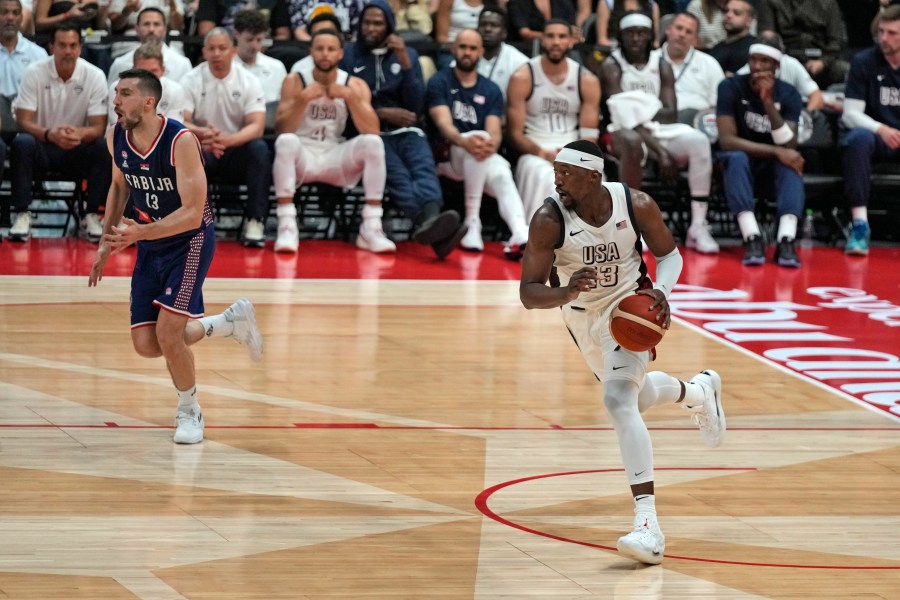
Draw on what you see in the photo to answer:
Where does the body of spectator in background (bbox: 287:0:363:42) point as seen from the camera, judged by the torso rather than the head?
toward the camera

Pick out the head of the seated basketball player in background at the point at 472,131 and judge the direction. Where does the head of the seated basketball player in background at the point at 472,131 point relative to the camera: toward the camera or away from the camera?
toward the camera

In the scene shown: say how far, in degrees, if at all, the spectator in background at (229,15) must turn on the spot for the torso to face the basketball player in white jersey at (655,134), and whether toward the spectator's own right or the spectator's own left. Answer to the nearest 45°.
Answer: approximately 90° to the spectator's own left

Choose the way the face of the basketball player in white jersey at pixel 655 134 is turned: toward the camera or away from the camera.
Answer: toward the camera

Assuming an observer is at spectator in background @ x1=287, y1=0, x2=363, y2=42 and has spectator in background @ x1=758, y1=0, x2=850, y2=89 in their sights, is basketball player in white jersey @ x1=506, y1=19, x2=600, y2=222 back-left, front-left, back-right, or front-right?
front-right

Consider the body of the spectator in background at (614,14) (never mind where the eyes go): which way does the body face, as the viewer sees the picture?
toward the camera

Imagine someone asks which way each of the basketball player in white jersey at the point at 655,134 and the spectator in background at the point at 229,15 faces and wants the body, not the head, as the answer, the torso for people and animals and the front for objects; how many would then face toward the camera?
2

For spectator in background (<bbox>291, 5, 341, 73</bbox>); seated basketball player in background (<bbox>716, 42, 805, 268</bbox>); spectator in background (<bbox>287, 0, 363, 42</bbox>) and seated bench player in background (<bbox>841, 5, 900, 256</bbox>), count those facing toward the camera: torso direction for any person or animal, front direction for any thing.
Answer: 4

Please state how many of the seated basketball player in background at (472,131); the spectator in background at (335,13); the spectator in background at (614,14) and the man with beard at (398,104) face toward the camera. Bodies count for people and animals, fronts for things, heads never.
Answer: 4

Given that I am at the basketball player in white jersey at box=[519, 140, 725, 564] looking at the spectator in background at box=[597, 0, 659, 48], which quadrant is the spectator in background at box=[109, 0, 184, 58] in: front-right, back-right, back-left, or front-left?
front-left

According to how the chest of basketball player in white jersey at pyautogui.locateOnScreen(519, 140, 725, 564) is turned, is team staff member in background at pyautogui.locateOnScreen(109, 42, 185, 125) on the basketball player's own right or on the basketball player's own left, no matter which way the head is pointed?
on the basketball player's own right

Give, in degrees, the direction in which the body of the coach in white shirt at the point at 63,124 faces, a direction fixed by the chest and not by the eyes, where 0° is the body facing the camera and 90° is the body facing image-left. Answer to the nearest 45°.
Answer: approximately 0°

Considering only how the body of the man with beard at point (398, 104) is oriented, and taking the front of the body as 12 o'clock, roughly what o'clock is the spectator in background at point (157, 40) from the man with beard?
The spectator in background is roughly at 3 o'clock from the man with beard.

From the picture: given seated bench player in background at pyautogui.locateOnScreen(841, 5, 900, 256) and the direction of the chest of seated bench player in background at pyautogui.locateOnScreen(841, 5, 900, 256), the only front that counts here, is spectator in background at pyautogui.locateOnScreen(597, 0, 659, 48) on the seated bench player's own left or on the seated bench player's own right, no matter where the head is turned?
on the seated bench player's own right

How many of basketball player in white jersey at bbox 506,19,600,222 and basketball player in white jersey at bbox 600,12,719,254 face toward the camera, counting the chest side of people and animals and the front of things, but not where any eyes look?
2

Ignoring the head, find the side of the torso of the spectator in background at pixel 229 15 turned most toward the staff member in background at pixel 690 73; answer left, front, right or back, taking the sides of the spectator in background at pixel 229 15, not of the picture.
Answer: left
